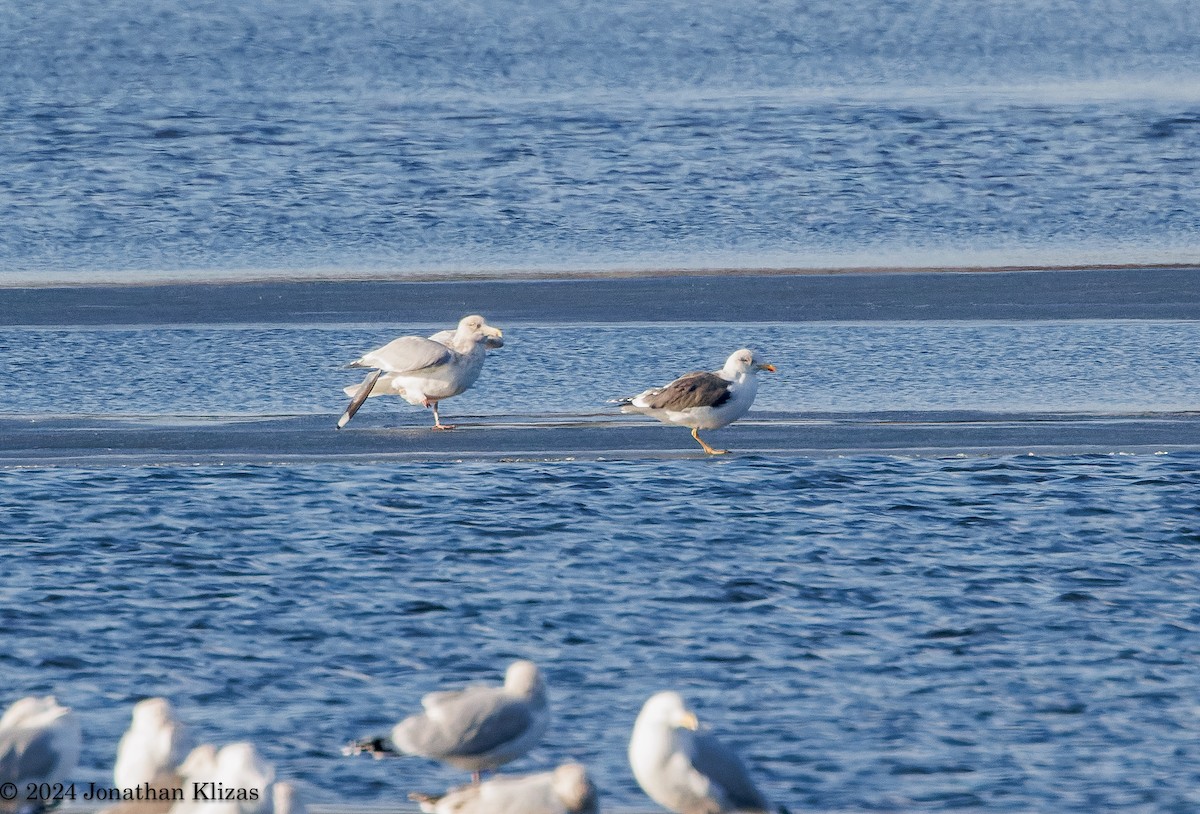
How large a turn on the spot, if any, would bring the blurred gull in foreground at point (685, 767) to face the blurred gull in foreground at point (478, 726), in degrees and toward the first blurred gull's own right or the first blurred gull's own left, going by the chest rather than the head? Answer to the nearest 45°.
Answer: approximately 90° to the first blurred gull's own right

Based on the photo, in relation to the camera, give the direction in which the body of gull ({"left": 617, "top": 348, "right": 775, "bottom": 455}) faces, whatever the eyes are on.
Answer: to the viewer's right

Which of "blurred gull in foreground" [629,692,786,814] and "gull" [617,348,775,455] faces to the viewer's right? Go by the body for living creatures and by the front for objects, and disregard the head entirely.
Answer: the gull

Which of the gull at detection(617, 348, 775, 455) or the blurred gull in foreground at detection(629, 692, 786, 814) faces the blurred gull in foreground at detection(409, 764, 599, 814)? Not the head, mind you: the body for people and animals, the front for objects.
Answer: the blurred gull in foreground at detection(629, 692, 786, 814)

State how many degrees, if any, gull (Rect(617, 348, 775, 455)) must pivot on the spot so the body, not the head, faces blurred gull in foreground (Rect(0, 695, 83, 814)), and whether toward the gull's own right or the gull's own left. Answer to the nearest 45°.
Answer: approximately 90° to the gull's own right

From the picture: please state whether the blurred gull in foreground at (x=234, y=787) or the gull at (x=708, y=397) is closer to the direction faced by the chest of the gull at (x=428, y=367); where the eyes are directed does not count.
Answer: the gull

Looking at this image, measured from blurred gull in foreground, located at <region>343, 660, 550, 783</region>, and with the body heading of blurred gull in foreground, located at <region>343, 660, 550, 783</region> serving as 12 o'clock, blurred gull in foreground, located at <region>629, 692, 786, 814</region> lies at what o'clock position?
blurred gull in foreground, located at <region>629, 692, 786, 814</region> is roughly at 1 o'clock from blurred gull in foreground, located at <region>343, 660, 550, 783</region>.

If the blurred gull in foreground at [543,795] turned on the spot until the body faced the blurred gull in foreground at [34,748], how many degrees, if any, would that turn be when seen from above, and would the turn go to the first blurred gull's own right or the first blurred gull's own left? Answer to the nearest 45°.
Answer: approximately 180°

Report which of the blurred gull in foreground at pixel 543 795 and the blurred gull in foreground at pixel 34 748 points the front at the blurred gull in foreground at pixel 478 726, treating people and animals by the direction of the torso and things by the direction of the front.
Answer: the blurred gull in foreground at pixel 34 748

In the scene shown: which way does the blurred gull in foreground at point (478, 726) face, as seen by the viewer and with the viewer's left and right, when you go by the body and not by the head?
facing to the right of the viewer

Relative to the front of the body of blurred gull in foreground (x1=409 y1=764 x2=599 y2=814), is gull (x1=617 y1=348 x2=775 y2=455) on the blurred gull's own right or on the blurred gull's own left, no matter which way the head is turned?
on the blurred gull's own left

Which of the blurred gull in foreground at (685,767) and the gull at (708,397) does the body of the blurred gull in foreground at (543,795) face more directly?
the blurred gull in foreground

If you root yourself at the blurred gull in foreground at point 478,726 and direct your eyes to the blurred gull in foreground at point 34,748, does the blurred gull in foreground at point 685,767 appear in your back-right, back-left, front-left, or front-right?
back-left

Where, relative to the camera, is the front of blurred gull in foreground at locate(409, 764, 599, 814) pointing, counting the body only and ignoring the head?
to the viewer's right

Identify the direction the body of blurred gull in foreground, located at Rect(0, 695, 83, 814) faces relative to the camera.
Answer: to the viewer's right

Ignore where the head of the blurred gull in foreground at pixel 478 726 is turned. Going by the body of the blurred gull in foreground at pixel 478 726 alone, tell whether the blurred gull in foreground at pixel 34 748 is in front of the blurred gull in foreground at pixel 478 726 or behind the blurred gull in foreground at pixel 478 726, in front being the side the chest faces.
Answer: behind
